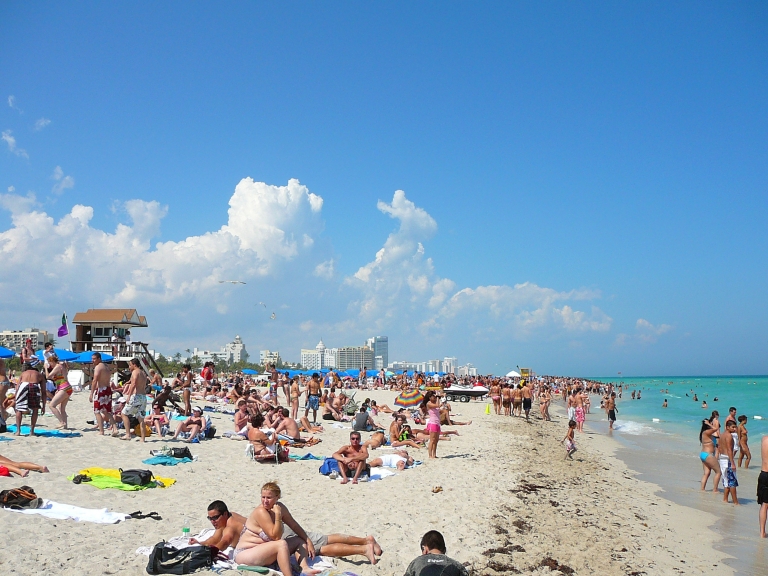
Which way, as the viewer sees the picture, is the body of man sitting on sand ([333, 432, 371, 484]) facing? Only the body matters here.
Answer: toward the camera

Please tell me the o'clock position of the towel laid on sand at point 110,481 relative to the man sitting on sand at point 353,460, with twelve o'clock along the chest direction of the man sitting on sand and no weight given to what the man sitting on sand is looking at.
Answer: The towel laid on sand is roughly at 2 o'clock from the man sitting on sand.

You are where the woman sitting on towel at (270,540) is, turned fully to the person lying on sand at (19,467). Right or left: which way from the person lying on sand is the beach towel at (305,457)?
right
